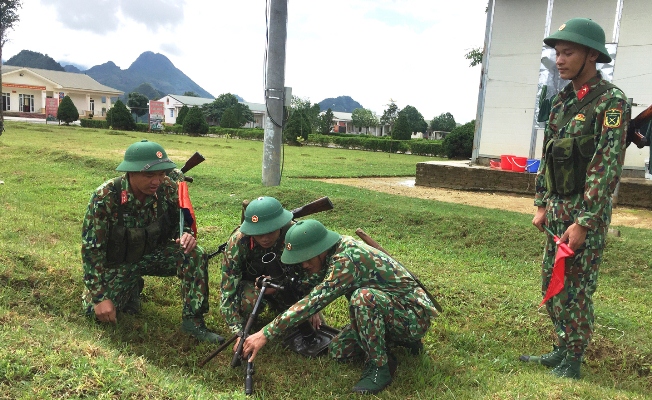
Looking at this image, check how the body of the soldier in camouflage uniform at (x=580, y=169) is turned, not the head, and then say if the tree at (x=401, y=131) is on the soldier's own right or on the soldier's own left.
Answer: on the soldier's own right

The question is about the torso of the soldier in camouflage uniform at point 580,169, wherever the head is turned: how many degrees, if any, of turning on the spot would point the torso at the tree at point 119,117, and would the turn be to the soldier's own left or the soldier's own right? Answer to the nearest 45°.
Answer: approximately 90° to the soldier's own right

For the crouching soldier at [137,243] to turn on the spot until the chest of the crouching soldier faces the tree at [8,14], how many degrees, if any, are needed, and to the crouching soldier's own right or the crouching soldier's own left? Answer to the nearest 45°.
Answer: approximately 135° to the crouching soldier's own left

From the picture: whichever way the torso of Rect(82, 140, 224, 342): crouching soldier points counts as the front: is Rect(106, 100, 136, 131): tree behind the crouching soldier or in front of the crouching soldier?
behind

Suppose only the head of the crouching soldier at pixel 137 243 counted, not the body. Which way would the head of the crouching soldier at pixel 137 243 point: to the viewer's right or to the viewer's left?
to the viewer's right

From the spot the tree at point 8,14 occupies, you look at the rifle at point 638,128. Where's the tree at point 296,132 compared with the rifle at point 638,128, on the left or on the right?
left

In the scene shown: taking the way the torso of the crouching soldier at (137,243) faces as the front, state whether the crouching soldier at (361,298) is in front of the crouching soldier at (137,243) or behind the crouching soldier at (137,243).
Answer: in front

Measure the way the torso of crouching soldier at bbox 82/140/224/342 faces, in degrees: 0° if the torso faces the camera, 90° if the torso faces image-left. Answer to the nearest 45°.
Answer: approximately 315°

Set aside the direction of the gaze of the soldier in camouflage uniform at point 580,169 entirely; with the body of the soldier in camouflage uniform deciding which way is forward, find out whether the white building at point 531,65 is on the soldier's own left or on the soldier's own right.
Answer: on the soldier's own right

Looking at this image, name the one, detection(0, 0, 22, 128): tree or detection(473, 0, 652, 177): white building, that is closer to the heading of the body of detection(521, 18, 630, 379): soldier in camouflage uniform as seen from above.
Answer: the tree

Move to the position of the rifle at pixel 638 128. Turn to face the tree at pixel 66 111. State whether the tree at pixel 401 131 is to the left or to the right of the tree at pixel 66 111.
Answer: right

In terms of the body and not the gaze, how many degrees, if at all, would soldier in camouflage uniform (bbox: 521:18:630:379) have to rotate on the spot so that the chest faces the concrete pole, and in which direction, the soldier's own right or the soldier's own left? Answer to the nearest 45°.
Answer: approximately 90° to the soldier's own right

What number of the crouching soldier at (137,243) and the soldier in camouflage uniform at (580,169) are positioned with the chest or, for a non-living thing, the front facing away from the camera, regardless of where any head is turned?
0

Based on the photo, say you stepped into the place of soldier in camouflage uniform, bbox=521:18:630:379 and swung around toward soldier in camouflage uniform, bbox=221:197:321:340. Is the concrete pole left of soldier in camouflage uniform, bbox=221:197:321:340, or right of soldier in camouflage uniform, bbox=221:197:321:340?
right

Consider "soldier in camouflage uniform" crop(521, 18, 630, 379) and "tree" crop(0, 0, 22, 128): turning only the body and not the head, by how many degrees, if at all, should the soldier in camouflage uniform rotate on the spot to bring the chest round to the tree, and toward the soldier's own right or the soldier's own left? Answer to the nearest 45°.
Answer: approximately 90° to the soldier's own right

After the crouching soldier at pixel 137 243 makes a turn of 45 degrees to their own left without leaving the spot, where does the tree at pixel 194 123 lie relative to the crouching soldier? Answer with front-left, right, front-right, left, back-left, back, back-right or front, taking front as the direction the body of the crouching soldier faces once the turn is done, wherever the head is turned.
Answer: left

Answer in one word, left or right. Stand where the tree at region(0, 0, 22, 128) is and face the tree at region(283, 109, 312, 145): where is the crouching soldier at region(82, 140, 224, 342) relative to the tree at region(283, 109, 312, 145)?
right
